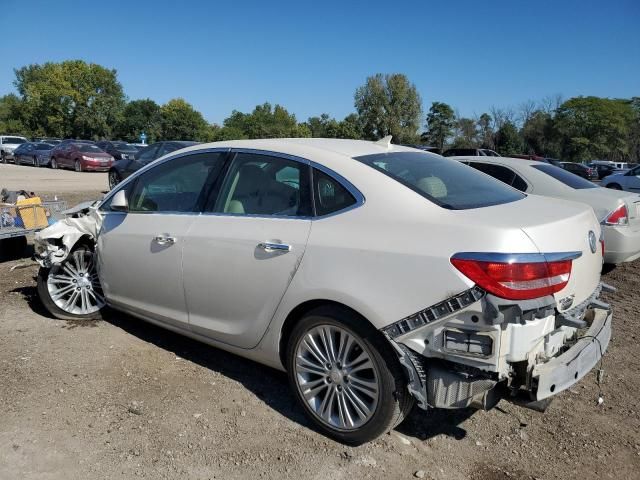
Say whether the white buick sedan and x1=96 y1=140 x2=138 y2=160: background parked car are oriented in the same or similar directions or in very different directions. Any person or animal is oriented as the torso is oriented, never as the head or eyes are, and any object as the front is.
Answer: very different directions

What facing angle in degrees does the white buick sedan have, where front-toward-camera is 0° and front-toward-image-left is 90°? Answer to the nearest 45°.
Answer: approximately 135°

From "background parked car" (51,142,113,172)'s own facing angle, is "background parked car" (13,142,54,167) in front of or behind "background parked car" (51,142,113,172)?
behind

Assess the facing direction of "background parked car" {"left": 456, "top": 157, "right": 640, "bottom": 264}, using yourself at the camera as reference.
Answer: facing away from the viewer and to the left of the viewer

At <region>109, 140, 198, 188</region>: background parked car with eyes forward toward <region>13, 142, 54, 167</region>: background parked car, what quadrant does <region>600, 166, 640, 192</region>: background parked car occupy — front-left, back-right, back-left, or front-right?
back-right

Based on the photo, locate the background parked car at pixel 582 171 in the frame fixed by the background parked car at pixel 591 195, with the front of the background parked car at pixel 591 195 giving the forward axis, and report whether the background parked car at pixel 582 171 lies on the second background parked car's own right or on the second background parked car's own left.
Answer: on the second background parked car's own right
